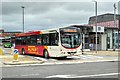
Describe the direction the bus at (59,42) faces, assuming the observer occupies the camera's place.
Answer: facing the viewer and to the right of the viewer

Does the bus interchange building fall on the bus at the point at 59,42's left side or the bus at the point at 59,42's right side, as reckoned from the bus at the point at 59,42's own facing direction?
on its left
